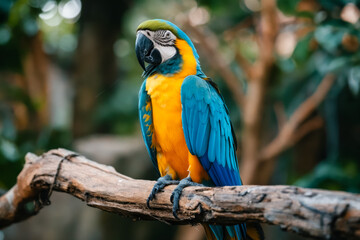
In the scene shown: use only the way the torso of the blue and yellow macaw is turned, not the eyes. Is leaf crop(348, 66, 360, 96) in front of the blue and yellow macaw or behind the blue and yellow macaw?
behind

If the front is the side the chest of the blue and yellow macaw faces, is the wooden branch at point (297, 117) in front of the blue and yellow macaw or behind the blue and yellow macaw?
behind

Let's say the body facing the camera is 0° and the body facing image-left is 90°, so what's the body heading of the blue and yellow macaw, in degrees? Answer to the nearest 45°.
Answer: approximately 45°

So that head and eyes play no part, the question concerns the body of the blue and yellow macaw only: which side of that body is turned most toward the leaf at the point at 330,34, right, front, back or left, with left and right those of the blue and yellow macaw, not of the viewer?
back
